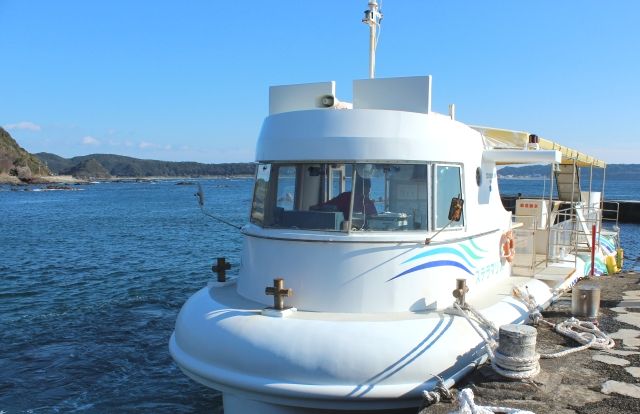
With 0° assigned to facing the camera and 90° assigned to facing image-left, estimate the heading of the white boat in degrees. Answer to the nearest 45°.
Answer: approximately 45°

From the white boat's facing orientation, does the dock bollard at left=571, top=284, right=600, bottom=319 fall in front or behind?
behind

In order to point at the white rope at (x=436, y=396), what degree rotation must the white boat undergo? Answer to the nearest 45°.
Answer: approximately 90° to its left
